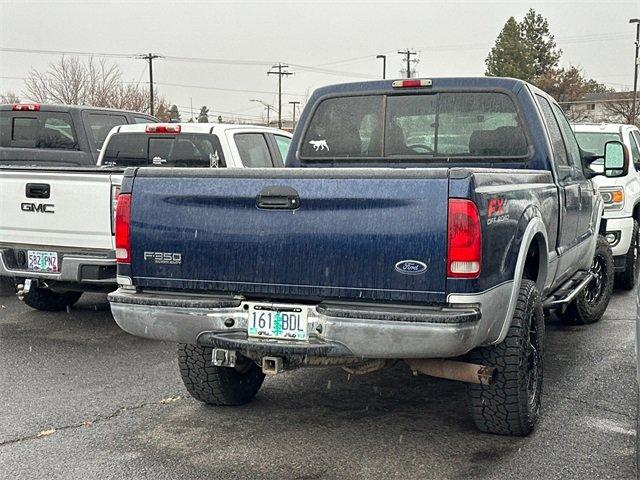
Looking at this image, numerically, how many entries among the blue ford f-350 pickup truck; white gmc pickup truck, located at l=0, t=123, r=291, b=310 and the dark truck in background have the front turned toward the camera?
0

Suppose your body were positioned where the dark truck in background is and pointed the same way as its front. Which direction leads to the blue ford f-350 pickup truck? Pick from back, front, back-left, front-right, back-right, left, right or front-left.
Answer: back-right

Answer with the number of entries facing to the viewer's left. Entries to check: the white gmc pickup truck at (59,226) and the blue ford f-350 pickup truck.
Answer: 0

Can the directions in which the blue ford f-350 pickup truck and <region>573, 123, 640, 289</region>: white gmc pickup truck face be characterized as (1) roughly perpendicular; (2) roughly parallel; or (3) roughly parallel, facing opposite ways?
roughly parallel, facing opposite ways

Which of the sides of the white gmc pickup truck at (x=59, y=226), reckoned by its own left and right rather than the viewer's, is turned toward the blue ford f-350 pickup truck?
right

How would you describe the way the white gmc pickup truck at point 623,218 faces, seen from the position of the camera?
facing the viewer and to the left of the viewer

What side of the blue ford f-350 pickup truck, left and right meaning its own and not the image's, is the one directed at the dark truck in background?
left

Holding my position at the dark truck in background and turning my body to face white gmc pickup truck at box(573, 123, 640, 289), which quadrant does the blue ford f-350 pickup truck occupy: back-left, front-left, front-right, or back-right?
front-right

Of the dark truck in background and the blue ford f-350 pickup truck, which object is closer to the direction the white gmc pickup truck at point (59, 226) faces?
the dark truck in background

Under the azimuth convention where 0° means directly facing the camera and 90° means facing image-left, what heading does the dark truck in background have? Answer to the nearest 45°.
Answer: approximately 225°

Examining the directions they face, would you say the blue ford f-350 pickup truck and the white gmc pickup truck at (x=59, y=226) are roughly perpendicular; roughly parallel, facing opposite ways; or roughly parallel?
roughly parallel

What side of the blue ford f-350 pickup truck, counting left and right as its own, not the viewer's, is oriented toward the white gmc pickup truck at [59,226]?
left
